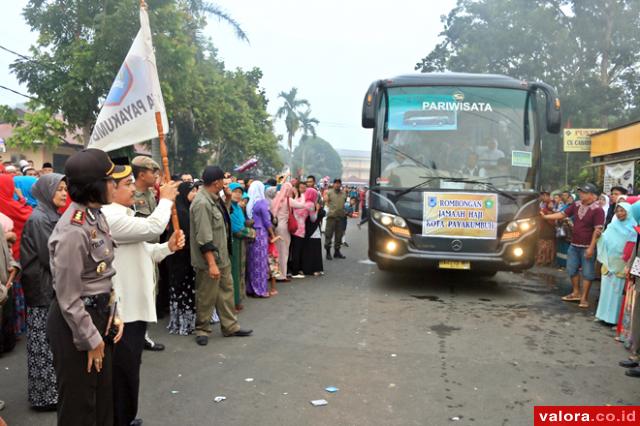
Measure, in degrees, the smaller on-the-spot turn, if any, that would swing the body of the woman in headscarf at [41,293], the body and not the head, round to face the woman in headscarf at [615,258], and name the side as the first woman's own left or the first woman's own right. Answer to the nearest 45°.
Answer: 0° — they already face them

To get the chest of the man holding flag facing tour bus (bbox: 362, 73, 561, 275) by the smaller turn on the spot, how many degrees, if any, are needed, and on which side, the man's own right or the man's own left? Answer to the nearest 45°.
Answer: approximately 45° to the man's own left

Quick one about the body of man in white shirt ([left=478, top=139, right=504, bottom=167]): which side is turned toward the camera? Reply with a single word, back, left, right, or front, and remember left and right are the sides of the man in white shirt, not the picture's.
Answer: front

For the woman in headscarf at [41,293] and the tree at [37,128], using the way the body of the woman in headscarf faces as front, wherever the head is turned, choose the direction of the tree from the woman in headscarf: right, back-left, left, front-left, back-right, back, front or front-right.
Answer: left

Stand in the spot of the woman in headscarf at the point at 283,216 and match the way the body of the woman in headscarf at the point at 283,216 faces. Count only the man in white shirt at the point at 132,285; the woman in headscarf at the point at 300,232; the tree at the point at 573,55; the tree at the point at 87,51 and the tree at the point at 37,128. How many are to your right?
1

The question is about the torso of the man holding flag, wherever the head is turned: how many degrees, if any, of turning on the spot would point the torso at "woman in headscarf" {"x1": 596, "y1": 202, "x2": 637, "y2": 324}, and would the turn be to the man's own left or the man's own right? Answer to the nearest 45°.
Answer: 0° — they already face them

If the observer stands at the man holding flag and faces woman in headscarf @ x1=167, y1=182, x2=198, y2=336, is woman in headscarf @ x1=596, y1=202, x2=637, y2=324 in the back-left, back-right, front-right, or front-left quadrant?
front-right

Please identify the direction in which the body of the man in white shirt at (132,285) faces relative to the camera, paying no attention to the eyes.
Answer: to the viewer's right

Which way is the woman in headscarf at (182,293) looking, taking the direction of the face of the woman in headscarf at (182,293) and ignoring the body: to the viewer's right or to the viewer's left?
to the viewer's right

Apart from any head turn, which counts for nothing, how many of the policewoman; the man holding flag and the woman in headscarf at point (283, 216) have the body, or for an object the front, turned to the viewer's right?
3

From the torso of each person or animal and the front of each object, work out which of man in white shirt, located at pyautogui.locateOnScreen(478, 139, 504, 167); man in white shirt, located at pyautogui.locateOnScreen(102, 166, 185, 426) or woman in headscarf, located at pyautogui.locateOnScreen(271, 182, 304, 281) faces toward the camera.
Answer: man in white shirt, located at pyautogui.locateOnScreen(478, 139, 504, 167)

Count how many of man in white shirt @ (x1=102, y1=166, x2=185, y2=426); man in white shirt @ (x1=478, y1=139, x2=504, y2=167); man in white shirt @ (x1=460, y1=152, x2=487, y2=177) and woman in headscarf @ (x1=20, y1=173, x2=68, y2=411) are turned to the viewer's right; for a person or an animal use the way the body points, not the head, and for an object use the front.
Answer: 2

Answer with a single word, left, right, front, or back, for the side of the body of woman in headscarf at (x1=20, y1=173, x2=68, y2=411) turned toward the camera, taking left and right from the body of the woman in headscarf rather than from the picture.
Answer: right

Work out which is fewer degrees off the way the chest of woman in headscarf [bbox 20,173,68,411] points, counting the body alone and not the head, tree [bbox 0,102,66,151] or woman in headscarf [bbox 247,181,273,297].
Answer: the woman in headscarf

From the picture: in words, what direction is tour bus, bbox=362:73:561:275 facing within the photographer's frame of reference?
facing the viewer

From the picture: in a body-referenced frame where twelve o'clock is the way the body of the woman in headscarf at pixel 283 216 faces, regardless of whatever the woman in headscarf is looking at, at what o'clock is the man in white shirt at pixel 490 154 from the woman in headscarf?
The man in white shirt is roughly at 1 o'clock from the woman in headscarf.
